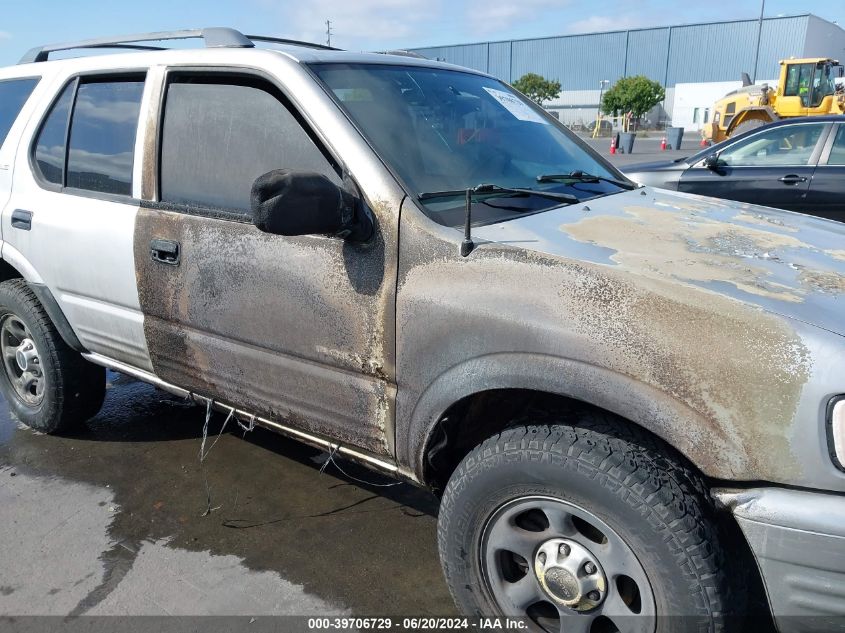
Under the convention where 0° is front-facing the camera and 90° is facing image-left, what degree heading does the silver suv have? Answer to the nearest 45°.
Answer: approximately 315°

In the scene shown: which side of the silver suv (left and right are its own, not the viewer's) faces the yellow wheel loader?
left
